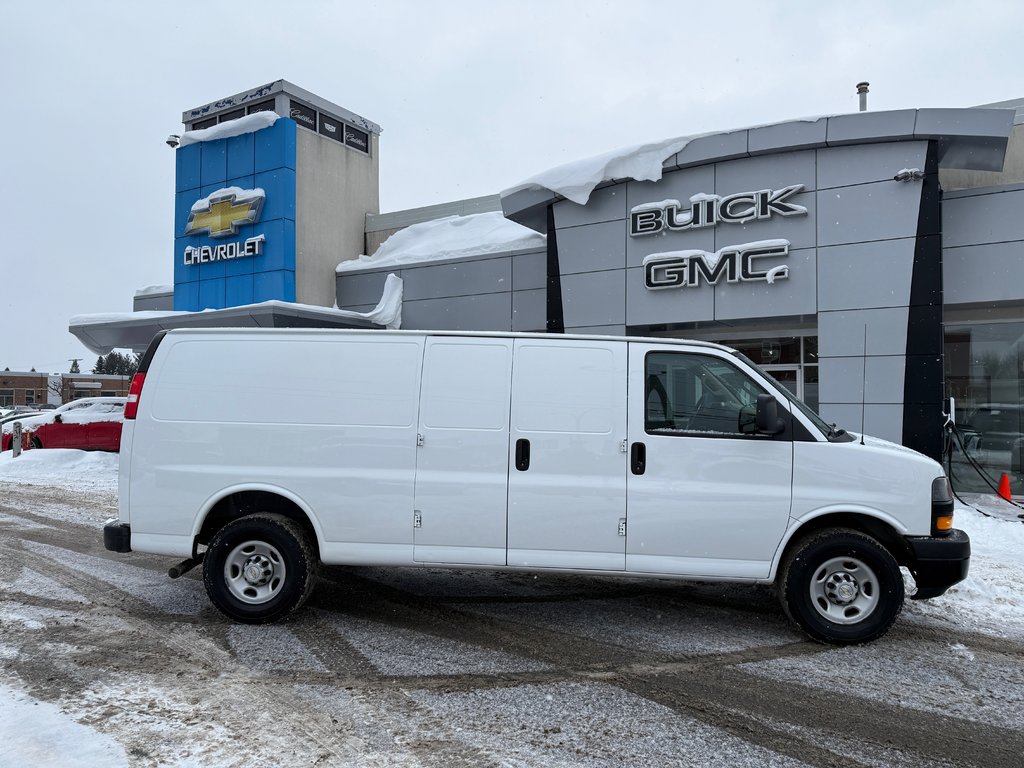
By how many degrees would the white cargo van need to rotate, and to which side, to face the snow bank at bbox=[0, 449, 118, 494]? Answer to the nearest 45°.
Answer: approximately 135° to its left

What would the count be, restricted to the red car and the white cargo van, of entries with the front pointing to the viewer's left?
1

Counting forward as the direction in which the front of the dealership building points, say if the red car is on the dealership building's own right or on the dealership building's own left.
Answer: on the dealership building's own right

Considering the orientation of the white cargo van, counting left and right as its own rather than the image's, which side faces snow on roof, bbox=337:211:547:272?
left

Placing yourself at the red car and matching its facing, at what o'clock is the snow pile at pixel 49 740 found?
The snow pile is roughly at 9 o'clock from the red car.

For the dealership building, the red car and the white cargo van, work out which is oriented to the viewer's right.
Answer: the white cargo van

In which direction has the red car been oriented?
to the viewer's left

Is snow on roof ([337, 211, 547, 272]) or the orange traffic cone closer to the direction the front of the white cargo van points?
the orange traffic cone

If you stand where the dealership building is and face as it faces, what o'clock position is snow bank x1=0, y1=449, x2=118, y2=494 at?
The snow bank is roughly at 2 o'clock from the dealership building.

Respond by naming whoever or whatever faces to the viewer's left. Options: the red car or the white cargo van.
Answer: the red car

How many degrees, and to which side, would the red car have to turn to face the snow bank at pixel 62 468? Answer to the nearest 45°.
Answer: approximately 90° to its left

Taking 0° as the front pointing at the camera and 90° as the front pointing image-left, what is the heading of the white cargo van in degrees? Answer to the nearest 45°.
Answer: approximately 270°
